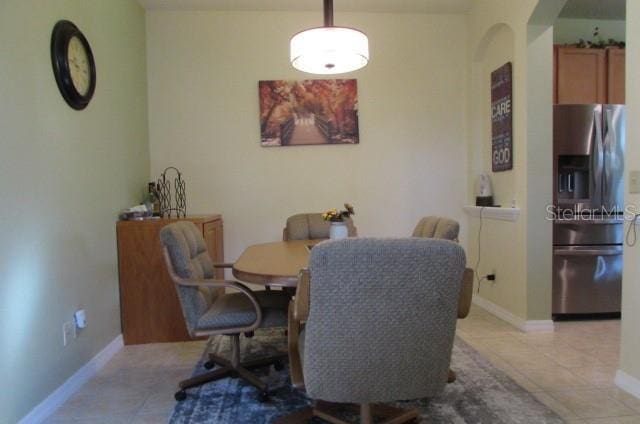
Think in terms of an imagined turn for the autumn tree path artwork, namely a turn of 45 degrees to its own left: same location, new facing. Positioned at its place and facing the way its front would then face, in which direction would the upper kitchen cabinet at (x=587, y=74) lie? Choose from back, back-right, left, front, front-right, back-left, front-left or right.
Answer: front-left

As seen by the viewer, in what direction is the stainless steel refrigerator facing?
toward the camera

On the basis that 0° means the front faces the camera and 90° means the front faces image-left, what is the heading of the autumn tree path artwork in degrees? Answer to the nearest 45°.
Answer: approximately 0°

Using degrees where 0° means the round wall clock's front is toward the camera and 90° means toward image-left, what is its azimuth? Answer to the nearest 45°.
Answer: approximately 315°

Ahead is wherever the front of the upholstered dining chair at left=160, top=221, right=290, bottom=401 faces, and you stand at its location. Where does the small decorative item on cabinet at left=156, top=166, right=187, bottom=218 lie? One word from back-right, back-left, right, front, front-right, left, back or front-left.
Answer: left

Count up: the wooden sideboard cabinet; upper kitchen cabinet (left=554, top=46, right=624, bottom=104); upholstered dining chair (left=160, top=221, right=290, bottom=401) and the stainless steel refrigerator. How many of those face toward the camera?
2

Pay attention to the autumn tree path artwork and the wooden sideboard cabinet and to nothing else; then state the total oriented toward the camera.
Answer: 1

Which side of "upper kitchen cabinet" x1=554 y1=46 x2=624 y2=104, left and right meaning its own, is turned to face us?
front

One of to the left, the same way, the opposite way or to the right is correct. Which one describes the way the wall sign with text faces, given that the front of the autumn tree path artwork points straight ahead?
to the right

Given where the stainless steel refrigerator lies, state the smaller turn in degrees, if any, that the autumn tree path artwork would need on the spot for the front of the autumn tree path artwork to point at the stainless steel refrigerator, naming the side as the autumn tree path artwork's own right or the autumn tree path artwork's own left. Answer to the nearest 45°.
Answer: approximately 90° to the autumn tree path artwork's own left

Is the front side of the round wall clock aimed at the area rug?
yes

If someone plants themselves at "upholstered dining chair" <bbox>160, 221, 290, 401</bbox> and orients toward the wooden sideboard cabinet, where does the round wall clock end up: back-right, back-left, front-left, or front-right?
front-left

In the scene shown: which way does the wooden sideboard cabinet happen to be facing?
to the viewer's right

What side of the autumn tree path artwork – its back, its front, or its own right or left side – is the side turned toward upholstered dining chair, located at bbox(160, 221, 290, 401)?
front
